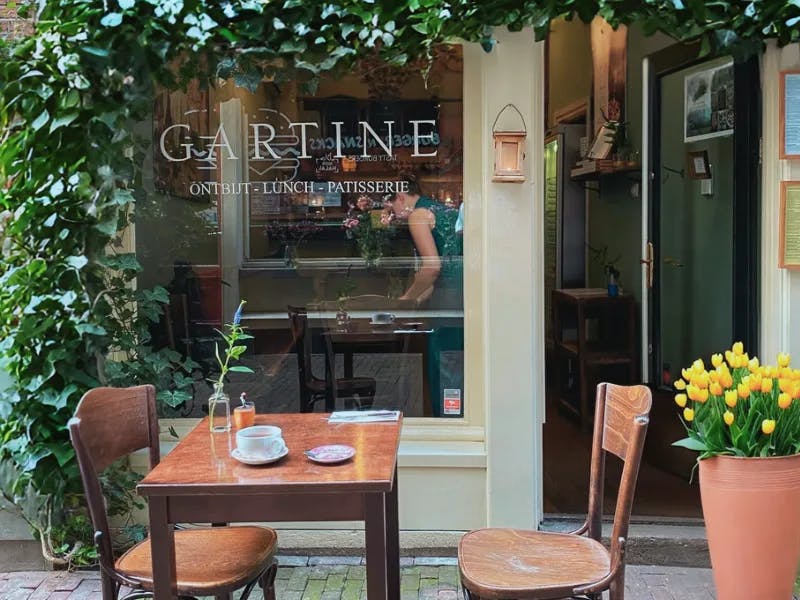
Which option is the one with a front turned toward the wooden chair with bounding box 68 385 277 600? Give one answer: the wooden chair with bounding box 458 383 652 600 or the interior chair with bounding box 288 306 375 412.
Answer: the wooden chair with bounding box 458 383 652 600

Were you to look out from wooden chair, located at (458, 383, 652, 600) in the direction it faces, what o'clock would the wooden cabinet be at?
The wooden cabinet is roughly at 3 o'clock from the wooden chair.

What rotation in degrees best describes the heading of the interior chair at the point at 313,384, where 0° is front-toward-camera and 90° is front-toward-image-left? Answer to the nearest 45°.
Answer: approximately 270°

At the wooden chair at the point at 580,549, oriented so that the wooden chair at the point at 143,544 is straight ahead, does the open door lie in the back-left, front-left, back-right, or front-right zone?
back-right

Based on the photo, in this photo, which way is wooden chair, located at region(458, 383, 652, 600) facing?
to the viewer's left

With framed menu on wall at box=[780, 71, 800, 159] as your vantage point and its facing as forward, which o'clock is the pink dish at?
The pink dish is roughly at 1 o'clock from the framed menu on wall.
